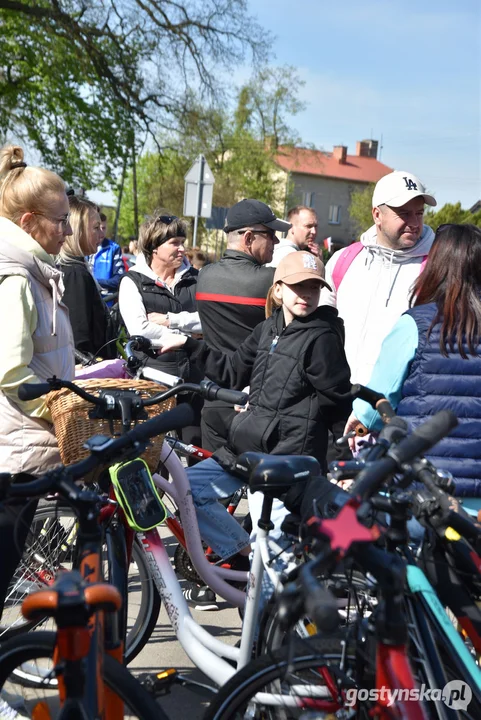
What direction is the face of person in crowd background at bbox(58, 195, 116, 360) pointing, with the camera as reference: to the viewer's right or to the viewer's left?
to the viewer's right

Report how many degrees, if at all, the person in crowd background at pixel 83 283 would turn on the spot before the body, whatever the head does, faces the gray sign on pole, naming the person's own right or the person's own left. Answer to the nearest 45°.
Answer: approximately 90° to the person's own left

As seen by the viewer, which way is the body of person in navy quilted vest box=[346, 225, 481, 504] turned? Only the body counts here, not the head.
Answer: away from the camera

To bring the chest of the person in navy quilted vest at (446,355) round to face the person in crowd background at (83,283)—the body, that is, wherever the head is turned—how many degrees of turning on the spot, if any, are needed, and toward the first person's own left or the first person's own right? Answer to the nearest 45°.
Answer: approximately 45° to the first person's own left

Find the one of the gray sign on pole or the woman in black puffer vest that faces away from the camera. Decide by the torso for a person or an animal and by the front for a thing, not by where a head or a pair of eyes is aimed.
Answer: the gray sign on pole

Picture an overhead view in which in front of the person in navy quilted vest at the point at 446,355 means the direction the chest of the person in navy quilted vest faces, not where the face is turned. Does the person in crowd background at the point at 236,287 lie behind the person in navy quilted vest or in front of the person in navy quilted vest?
in front

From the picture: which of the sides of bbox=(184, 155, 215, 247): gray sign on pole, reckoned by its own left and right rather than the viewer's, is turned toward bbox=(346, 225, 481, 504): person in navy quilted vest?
back

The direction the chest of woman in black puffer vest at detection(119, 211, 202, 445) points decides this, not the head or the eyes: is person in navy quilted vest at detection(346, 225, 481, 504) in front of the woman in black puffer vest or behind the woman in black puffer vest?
in front

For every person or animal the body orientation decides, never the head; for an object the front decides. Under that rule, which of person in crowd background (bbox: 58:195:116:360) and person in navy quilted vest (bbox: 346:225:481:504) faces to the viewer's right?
the person in crowd background

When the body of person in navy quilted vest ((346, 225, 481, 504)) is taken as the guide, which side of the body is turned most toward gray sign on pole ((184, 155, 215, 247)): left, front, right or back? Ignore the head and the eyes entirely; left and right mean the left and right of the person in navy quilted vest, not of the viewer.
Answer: front

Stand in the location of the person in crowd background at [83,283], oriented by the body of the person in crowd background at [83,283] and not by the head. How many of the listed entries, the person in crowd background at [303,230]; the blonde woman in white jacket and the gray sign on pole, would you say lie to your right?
1

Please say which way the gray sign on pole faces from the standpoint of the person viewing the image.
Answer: facing away from the viewer

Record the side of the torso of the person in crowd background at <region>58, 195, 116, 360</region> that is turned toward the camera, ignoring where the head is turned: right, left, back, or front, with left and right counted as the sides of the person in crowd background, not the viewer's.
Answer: right

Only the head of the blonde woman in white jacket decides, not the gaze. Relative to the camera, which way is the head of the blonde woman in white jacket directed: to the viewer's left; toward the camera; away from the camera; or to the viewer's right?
to the viewer's right
